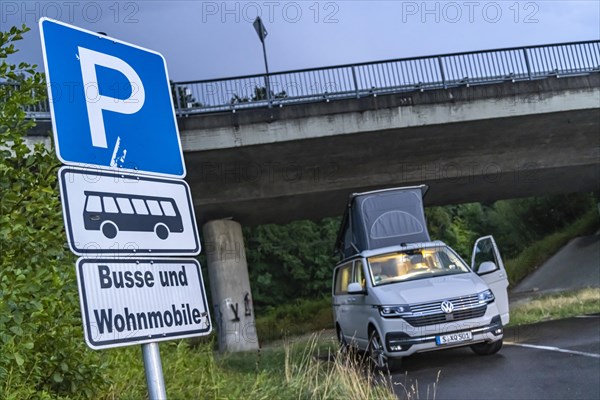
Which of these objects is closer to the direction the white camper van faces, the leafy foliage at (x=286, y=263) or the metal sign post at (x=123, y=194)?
the metal sign post

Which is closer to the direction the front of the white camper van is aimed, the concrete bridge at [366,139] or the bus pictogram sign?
the bus pictogram sign

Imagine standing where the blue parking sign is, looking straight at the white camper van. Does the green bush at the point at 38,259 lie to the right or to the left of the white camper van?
left

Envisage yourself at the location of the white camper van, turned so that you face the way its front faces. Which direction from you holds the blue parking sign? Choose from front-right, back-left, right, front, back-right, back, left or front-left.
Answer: front-right

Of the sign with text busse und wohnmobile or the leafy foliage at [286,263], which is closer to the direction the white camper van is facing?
the sign with text busse und wohnmobile

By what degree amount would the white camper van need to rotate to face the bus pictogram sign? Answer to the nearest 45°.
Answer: approximately 45° to its right

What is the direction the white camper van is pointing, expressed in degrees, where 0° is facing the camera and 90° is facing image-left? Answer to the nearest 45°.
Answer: approximately 315°

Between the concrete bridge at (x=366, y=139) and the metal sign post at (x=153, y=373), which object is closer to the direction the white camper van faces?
the metal sign post

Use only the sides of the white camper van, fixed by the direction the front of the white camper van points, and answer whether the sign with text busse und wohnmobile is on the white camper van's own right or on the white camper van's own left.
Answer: on the white camper van's own right
